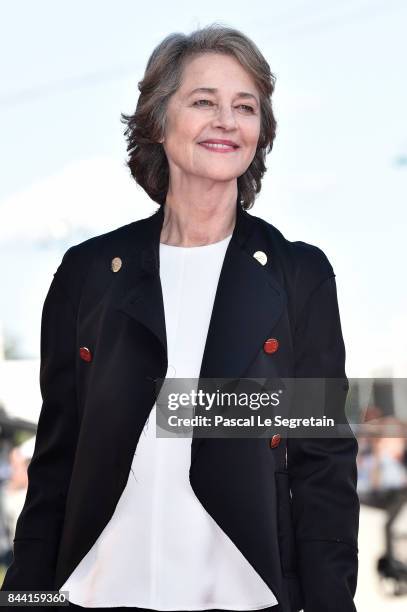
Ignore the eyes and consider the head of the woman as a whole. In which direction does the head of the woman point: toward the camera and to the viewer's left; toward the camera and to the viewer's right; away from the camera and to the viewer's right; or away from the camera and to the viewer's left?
toward the camera and to the viewer's right

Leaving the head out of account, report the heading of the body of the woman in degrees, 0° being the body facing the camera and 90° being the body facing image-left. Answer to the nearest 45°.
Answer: approximately 0°

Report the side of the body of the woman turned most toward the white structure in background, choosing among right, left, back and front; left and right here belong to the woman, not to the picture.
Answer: back
